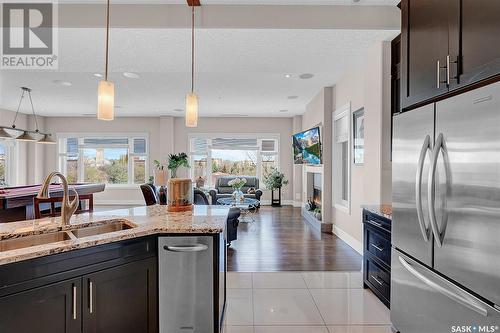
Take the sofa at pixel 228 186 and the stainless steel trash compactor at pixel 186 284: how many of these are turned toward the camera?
2

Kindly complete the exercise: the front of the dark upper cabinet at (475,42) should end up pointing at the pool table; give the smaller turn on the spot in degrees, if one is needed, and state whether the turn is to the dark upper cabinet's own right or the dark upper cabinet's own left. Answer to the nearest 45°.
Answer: approximately 45° to the dark upper cabinet's own right

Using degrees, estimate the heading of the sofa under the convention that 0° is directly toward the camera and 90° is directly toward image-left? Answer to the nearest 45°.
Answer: approximately 0°

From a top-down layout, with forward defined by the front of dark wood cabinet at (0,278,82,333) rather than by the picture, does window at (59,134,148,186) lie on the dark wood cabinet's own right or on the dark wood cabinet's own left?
on the dark wood cabinet's own left

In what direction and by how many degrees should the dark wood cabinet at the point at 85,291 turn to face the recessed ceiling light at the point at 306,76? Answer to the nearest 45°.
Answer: approximately 90° to its left

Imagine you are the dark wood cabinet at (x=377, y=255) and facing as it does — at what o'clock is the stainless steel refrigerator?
The stainless steel refrigerator is roughly at 10 o'clock from the dark wood cabinet.

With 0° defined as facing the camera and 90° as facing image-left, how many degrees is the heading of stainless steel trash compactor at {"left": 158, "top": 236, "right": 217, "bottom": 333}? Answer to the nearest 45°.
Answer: approximately 0°

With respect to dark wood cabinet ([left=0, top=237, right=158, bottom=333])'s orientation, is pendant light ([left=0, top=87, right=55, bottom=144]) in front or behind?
behind

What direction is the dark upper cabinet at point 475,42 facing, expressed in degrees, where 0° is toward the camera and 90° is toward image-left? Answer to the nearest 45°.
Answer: approximately 45°

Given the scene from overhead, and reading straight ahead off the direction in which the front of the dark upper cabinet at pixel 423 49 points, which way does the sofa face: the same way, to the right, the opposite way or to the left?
to the left

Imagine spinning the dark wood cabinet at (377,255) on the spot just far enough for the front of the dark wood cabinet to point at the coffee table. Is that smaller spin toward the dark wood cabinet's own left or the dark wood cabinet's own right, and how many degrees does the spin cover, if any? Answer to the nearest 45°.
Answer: approximately 90° to the dark wood cabinet's own right
